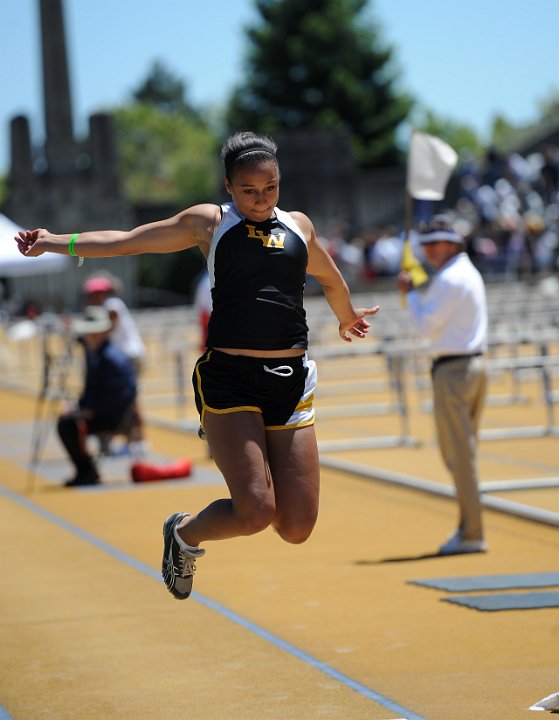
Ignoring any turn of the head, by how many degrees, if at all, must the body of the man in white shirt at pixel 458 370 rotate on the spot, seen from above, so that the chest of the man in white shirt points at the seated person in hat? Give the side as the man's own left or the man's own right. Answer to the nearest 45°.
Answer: approximately 45° to the man's own right

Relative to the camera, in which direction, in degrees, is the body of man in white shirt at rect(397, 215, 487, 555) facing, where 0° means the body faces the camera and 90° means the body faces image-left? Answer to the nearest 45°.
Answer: approximately 90°

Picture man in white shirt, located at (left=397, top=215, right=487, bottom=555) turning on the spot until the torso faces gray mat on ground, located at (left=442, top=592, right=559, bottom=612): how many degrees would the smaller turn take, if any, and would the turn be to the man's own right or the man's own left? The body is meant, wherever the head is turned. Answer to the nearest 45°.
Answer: approximately 90° to the man's own left
